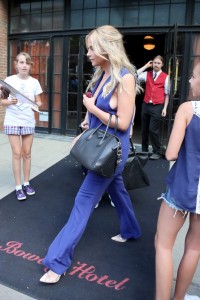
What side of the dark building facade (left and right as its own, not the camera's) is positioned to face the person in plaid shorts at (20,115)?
front

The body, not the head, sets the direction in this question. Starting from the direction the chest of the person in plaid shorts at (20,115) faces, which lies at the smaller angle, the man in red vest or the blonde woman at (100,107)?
the blonde woman

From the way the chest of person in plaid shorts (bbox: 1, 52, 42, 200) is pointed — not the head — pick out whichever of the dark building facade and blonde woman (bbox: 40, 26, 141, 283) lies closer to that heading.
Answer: the blonde woman

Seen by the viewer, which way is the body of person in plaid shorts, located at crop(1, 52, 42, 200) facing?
toward the camera

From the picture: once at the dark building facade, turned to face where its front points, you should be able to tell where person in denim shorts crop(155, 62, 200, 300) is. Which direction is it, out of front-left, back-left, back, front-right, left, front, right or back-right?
front

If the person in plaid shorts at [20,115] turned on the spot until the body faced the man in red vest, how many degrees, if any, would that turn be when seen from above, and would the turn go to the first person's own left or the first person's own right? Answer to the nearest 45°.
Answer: approximately 135° to the first person's own left

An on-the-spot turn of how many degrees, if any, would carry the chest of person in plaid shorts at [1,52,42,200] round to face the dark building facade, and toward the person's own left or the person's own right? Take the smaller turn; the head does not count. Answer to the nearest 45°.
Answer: approximately 180°

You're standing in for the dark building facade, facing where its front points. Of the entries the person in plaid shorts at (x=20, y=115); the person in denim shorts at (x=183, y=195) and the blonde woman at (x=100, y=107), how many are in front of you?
3

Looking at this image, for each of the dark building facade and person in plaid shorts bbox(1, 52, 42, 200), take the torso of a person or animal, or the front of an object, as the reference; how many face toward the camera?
2

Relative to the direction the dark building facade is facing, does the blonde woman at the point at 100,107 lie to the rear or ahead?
ahead
